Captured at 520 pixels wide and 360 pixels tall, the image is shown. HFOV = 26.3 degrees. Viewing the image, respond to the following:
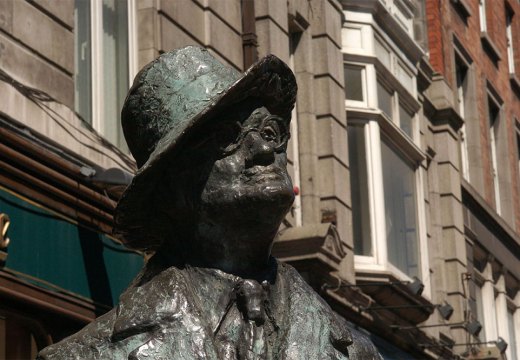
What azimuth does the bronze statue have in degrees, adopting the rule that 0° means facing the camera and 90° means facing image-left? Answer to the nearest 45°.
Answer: approximately 315°

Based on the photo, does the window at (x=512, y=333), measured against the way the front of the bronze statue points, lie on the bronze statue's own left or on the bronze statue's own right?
on the bronze statue's own left
